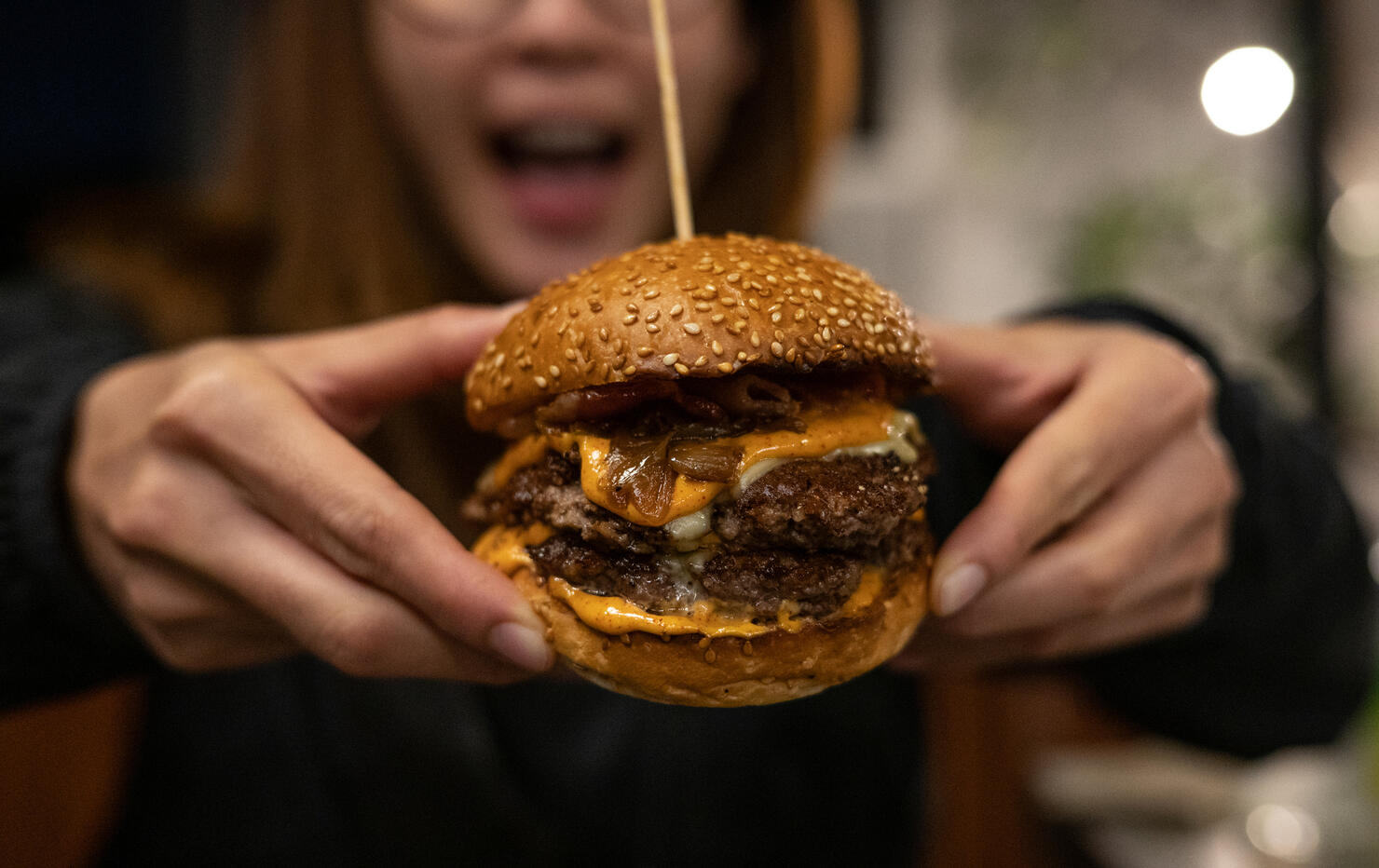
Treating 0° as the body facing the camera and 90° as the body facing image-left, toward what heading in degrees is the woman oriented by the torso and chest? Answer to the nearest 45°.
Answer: approximately 0°
